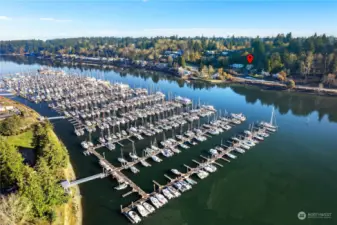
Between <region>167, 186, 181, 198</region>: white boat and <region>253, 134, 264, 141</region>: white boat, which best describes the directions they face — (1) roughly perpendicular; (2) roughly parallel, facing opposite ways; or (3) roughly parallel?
roughly parallel

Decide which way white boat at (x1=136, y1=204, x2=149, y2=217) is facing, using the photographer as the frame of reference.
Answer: facing away from the viewer and to the left of the viewer
